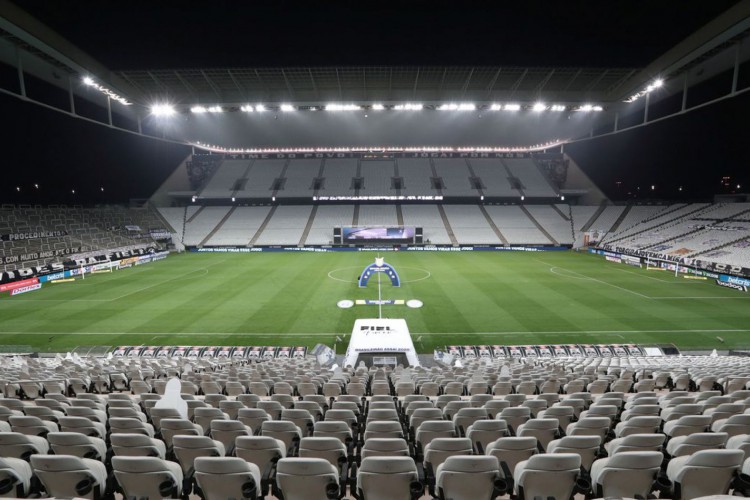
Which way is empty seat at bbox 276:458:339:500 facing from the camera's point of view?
away from the camera

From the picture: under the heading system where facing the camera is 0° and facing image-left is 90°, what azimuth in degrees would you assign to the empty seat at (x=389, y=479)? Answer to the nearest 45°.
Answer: approximately 180°

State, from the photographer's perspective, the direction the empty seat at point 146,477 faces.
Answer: facing away from the viewer and to the right of the viewer

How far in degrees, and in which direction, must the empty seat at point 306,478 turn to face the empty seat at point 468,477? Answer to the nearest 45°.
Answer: approximately 90° to its right

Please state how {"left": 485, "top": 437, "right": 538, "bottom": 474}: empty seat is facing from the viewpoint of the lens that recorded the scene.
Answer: facing away from the viewer

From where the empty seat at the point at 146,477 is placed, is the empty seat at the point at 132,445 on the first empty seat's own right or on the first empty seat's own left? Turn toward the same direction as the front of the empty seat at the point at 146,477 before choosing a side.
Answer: on the first empty seat's own left
